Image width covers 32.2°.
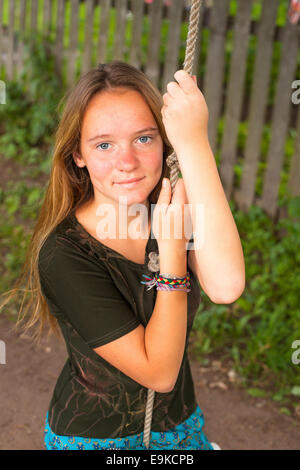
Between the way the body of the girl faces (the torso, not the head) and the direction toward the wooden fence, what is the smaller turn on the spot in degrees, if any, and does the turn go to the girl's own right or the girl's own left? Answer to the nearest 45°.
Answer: approximately 135° to the girl's own left

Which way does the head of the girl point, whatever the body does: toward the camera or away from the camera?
toward the camera

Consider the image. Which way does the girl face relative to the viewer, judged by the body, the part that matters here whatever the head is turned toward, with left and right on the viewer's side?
facing the viewer and to the right of the viewer
